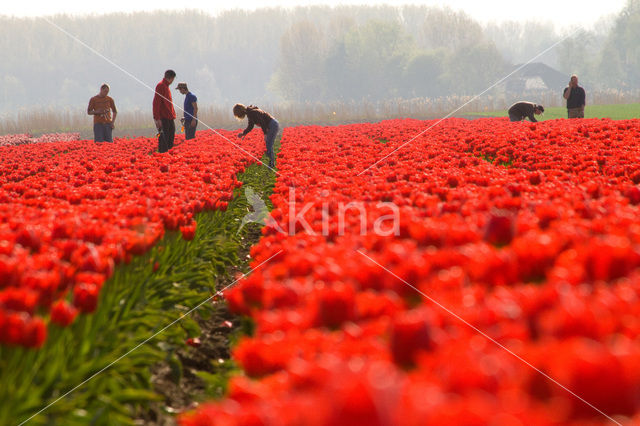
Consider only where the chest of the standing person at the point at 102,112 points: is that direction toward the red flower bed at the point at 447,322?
yes

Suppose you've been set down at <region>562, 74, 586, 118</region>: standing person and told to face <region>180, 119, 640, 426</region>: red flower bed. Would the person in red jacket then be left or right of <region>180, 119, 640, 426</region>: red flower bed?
right

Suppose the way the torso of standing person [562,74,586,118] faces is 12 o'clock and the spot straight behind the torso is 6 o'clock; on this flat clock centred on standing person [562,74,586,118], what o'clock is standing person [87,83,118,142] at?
standing person [87,83,118,142] is roughly at 2 o'clock from standing person [562,74,586,118].

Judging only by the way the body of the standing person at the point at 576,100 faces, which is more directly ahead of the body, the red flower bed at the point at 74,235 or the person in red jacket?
the red flower bed

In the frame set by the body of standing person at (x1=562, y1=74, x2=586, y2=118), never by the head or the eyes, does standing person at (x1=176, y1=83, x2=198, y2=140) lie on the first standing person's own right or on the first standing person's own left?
on the first standing person's own right

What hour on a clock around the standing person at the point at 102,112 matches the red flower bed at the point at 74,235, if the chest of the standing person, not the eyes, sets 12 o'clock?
The red flower bed is roughly at 12 o'clock from the standing person.

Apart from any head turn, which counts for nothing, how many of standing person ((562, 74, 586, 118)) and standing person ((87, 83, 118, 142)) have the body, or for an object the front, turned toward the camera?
2

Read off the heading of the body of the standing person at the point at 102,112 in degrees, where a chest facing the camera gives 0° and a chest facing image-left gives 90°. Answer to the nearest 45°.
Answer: approximately 0°
